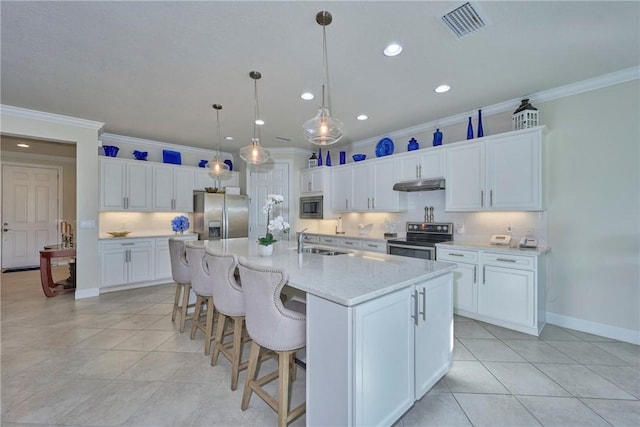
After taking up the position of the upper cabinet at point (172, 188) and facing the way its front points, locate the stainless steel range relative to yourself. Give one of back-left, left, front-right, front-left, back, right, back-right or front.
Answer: front-left

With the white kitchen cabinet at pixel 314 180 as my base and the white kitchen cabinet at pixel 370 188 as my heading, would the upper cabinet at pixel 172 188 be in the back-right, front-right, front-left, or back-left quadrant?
back-right

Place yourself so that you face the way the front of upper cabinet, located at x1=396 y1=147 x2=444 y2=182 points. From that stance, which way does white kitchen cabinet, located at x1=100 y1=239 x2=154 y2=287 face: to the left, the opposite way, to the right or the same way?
to the left

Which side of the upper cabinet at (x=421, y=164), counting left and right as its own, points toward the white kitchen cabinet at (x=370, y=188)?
right

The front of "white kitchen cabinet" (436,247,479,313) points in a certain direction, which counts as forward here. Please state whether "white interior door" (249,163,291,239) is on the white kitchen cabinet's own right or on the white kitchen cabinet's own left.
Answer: on the white kitchen cabinet's own right

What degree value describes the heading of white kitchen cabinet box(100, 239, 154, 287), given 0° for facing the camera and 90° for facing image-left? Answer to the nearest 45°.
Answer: approximately 0°

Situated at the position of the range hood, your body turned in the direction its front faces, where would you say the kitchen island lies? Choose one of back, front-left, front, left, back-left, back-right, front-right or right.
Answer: front-left

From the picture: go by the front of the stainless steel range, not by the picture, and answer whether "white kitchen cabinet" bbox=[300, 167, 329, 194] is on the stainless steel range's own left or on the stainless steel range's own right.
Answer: on the stainless steel range's own right

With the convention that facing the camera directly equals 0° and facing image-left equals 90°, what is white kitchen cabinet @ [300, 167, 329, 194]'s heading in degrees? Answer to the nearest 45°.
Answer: approximately 45°

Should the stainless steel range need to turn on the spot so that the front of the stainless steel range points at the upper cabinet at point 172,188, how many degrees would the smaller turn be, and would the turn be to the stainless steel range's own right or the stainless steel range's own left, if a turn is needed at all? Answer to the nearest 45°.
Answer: approximately 45° to the stainless steel range's own right
